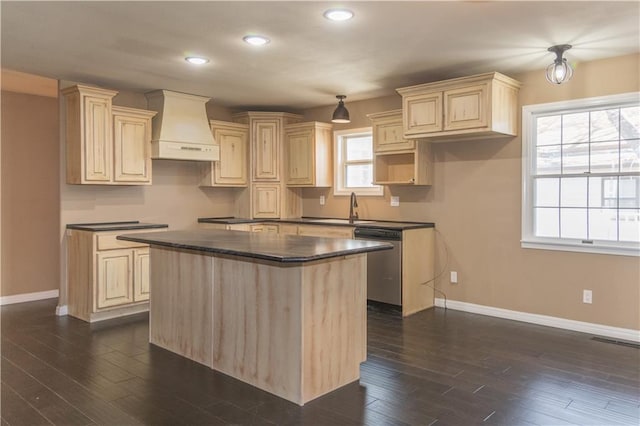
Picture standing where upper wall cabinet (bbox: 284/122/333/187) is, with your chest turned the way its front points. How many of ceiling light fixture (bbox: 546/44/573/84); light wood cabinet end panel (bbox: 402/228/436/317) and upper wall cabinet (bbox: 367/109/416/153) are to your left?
3

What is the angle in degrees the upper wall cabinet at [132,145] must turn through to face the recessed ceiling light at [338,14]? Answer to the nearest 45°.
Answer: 0° — it already faces it

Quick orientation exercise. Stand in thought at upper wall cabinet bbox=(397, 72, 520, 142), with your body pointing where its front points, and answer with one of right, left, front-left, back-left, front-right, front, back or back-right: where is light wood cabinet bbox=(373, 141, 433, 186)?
right

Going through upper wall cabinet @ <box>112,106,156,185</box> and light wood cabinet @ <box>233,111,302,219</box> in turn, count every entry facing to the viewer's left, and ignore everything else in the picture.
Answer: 0

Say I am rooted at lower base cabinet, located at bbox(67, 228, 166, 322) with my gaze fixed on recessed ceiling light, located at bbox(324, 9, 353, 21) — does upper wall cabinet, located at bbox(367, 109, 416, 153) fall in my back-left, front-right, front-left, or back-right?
front-left

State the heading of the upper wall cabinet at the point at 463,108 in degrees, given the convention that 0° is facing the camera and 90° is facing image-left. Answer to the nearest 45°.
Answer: approximately 45°

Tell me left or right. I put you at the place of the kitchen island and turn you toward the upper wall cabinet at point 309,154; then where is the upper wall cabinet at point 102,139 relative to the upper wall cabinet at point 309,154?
left

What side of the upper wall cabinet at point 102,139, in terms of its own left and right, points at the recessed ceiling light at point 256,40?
front

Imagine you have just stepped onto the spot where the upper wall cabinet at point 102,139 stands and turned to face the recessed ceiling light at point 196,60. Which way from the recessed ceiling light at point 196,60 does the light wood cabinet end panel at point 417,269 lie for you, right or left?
left

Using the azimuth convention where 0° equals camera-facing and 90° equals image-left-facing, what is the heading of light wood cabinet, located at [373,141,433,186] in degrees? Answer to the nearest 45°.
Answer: approximately 45°

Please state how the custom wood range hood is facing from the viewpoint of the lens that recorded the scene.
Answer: facing the viewer and to the right of the viewer

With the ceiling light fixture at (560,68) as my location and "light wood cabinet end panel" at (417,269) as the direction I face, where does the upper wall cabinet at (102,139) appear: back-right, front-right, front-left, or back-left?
front-left

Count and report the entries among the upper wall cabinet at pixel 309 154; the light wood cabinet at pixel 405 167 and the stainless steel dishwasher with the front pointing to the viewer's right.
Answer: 0

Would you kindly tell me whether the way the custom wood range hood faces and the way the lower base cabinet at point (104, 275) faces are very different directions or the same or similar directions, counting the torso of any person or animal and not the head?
same or similar directions

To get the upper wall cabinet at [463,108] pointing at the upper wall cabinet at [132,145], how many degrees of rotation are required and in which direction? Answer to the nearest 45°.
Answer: approximately 45° to its right
